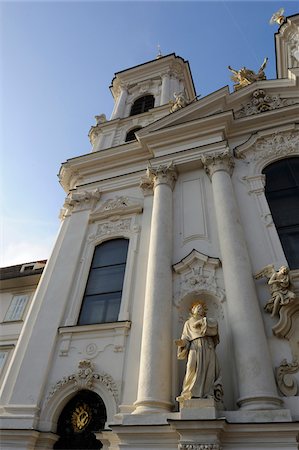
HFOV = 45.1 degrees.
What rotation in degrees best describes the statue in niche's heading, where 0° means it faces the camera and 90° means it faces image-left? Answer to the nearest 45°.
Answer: approximately 0°
